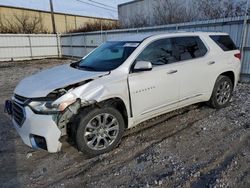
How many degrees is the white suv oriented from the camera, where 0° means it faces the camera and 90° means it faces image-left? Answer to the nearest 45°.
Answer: approximately 45°

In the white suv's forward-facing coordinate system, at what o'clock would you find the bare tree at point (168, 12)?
The bare tree is roughly at 5 o'clock from the white suv.

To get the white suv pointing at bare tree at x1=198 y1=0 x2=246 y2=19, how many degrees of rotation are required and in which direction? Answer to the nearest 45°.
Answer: approximately 180°

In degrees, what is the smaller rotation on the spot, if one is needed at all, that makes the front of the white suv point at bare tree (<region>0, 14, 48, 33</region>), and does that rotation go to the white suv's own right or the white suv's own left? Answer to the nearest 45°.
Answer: approximately 90° to the white suv's own right
